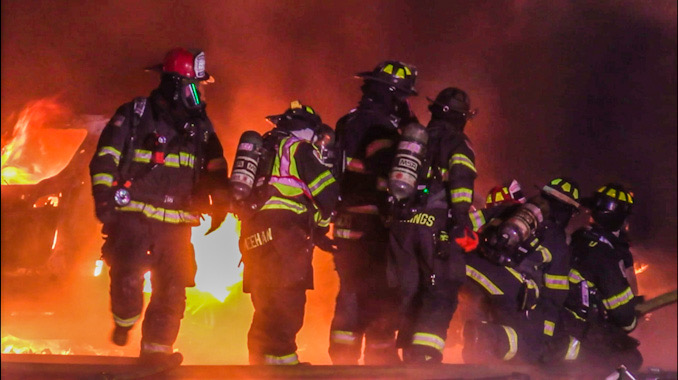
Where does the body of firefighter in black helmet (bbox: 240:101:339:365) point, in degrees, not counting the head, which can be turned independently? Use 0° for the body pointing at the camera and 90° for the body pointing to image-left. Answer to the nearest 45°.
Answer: approximately 225°

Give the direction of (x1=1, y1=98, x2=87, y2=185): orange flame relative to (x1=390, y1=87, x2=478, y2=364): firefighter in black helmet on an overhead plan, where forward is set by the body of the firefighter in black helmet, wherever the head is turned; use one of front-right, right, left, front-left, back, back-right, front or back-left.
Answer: back-left

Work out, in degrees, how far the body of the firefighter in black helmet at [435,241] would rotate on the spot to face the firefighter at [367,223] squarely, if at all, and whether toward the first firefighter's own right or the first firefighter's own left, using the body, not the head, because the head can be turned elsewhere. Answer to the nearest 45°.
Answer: approximately 135° to the first firefighter's own left

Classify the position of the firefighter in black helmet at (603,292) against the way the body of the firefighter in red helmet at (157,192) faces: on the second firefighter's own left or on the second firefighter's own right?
on the second firefighter's own left

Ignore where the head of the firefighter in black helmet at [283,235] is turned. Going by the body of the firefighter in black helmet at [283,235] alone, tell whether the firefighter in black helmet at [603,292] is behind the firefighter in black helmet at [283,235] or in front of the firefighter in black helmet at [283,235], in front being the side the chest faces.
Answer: in front

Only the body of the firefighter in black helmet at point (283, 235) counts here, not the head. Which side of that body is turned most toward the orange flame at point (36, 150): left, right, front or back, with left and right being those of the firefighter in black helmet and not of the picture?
left

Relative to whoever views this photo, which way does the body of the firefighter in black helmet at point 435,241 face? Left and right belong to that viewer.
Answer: facing away from the viewer and to the right of the viewer
